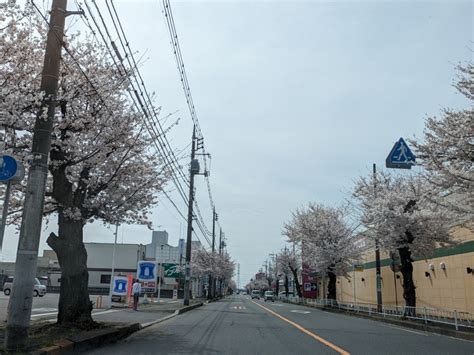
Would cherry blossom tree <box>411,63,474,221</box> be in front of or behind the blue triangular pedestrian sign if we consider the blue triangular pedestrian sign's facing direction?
in front

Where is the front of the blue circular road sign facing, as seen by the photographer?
facing the viewer

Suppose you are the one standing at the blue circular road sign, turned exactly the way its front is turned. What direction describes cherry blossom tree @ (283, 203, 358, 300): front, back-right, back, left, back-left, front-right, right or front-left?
back-left

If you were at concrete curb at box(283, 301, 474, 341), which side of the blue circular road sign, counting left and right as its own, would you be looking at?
left

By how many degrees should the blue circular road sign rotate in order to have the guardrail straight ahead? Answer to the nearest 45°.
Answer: approximately 90° to its left

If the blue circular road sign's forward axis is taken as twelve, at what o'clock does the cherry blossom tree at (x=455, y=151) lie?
The cherry blossom tree is roughly at 9 o'clock from the blue circular road sign.

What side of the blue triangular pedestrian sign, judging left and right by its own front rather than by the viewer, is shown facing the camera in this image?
front

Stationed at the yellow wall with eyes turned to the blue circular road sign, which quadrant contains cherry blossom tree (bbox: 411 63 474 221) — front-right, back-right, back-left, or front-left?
front-left

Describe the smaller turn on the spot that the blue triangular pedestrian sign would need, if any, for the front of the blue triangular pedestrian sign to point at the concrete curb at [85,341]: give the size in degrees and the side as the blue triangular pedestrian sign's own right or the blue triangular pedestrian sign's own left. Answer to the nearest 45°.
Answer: approximately 45° to the blue triangular pedestrian sign's own right

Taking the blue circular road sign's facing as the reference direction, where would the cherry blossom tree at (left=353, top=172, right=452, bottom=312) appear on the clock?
The cherry blossom tree is roughly at 8 o'clock from the blue circular road sign.

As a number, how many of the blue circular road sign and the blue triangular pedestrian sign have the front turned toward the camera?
2

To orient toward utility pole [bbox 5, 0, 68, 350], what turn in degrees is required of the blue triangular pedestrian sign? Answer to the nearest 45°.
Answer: approximately 45° to its right
